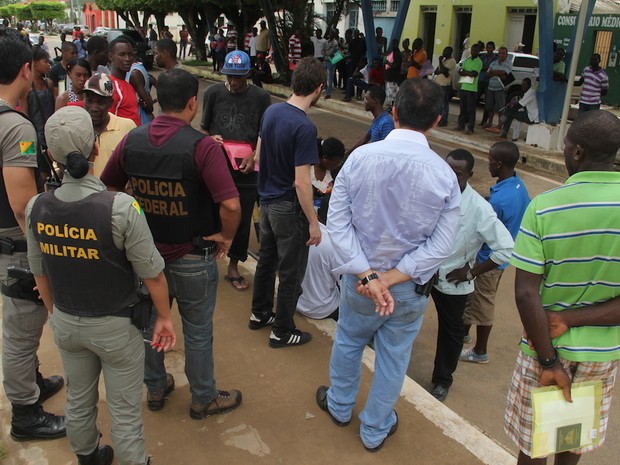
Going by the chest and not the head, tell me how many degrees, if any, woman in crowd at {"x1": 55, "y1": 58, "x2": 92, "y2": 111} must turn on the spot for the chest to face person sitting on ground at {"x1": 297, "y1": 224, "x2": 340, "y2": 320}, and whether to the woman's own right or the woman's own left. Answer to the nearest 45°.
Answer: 0° — they already face them

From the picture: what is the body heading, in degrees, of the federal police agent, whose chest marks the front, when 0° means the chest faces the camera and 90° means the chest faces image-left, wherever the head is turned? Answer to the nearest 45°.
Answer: approximately 225°

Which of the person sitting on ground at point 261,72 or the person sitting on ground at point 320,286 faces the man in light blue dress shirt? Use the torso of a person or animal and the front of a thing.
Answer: the person sitting on ground at point 261,72

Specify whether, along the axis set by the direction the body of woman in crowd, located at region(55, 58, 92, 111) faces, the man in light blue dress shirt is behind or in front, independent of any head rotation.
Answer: in front

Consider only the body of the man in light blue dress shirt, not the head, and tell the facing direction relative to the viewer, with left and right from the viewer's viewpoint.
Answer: facing away from the viewer

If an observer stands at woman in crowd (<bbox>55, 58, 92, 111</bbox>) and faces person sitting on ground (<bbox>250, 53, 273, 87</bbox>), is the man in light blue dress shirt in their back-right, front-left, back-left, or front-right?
back-right

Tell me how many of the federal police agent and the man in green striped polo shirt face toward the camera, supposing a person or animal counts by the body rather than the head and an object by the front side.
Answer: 0

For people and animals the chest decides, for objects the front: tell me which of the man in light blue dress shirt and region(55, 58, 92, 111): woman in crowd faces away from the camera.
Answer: the man in light blue dress shirt

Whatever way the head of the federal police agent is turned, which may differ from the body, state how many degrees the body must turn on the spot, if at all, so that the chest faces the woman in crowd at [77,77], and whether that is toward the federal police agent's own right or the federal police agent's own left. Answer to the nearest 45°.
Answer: approximately 45° to the federal police agent's own left

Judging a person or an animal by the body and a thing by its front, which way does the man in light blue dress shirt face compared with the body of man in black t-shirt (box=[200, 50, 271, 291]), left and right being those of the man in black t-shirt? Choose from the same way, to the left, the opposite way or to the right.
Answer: the opposite way

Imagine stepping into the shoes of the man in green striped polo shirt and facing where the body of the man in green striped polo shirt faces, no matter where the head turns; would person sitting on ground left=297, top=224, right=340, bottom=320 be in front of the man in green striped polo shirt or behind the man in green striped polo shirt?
in front

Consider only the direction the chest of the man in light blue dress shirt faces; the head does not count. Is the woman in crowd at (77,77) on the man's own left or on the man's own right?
on the man's own left

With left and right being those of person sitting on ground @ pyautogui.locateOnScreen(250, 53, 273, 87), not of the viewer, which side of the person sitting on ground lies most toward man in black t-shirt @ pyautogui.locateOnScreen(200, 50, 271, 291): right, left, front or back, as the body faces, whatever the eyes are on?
front
